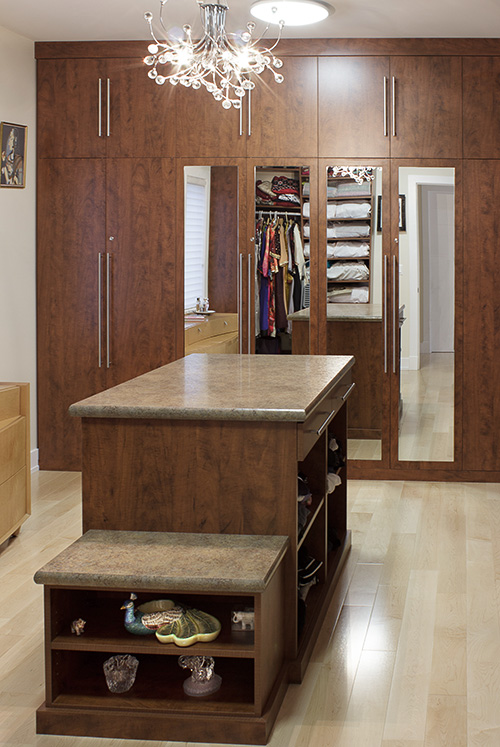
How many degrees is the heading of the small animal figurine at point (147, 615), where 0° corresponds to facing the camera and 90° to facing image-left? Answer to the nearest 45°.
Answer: approximately 90°

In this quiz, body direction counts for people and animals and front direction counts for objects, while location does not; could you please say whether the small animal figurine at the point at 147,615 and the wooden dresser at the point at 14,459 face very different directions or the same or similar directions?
very different directions

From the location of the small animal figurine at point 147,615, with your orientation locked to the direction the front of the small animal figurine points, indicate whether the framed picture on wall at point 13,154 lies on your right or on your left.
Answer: on your right

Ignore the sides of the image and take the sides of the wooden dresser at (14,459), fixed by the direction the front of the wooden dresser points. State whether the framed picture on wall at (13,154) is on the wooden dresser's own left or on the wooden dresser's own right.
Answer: on the wooden dresser's own left

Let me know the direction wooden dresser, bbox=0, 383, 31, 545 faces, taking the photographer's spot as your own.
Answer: facing to the right of the viewer

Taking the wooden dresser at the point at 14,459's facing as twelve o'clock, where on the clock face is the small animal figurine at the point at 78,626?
The small animal figurine is roughly at 3 o'clock from the wooden dresser.

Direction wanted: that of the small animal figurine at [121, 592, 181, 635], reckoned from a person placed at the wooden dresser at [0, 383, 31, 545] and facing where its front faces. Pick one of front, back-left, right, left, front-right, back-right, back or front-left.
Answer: right

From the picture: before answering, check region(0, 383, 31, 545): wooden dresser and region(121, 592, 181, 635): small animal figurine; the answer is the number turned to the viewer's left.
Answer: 1

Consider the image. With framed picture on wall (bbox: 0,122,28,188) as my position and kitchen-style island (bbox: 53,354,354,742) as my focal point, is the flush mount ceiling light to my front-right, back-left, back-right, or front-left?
front-left

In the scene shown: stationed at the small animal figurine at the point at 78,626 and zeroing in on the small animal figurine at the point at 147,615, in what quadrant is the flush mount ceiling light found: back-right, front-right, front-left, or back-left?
front-left

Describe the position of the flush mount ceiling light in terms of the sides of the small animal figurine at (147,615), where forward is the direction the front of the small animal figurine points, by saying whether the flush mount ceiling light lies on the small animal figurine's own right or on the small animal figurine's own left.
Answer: on the small animal figurine's own right
